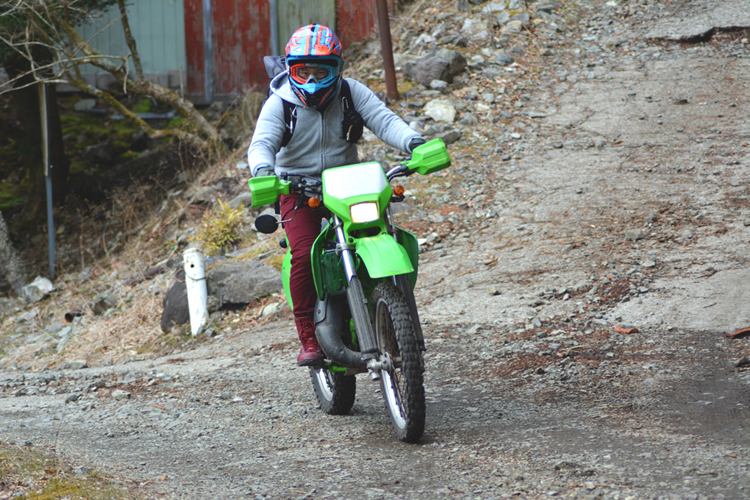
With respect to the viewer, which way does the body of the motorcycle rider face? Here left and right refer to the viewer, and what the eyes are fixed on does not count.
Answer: facing the viewer

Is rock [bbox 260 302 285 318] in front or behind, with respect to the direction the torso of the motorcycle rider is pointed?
behind

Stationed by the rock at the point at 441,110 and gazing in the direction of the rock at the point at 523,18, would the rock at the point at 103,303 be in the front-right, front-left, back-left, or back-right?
back-left

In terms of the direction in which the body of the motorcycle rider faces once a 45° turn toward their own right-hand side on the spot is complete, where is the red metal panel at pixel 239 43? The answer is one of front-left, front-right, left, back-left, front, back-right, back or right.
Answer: back-right

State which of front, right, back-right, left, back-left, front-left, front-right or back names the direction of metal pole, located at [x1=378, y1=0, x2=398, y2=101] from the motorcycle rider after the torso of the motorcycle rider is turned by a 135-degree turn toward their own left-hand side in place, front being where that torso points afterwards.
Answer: front-left

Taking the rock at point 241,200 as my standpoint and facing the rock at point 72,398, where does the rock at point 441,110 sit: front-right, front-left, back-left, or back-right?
back-left

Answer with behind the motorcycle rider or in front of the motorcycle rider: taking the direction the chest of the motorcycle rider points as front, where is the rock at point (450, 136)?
behind

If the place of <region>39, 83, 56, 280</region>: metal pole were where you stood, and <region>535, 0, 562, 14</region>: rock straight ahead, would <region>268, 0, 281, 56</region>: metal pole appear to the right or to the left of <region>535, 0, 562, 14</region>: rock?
left

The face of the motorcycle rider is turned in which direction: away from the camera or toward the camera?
toward the camera

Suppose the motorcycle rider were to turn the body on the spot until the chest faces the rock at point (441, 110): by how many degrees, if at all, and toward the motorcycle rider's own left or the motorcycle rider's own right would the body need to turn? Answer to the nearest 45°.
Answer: approximately 180°

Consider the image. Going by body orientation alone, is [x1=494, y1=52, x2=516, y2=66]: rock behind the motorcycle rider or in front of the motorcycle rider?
behind

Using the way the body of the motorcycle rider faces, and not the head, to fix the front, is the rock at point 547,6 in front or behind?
behind

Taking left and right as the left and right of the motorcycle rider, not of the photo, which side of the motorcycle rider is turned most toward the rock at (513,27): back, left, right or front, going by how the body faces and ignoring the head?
back
